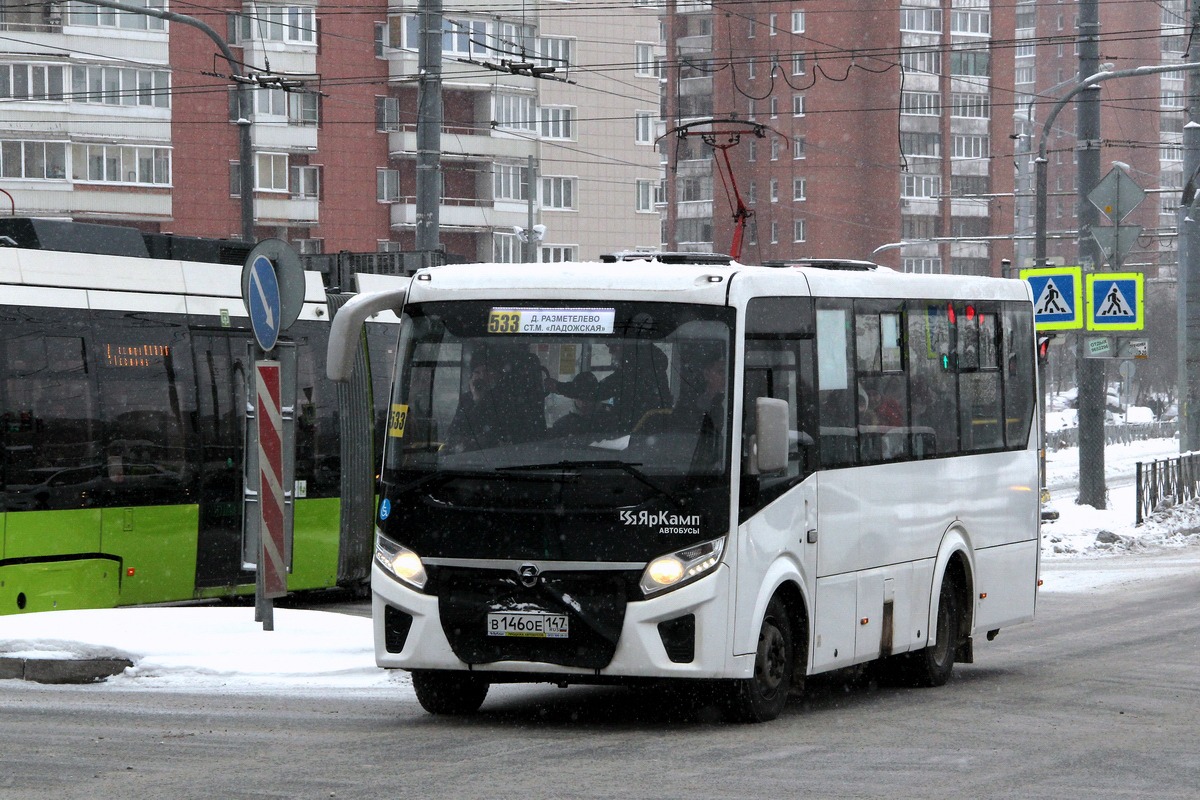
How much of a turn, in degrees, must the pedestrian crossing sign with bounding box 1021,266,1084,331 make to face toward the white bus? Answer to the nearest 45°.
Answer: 0° — it already faces it

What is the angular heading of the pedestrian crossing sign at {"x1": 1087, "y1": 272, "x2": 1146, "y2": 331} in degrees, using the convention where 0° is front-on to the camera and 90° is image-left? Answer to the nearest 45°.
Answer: approximately 0°

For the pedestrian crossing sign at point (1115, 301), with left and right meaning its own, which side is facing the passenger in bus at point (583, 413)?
front

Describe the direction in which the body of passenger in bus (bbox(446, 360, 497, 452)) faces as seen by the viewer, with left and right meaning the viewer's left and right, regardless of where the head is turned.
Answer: facing the viewer and to the left of the viewer

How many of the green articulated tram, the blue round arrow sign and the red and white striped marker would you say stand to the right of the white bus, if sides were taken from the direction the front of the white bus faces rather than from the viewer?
3

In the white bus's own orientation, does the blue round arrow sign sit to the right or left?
on its right

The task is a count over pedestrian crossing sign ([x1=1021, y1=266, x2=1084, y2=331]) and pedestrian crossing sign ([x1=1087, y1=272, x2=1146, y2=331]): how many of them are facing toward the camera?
2

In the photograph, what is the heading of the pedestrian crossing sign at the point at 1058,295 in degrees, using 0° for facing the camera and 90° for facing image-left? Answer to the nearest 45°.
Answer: approximately 0°

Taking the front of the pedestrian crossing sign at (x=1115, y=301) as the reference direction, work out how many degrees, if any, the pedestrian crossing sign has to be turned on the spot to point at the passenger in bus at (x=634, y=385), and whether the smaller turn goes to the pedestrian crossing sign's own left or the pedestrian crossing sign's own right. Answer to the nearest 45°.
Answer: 0° — it already faces them
